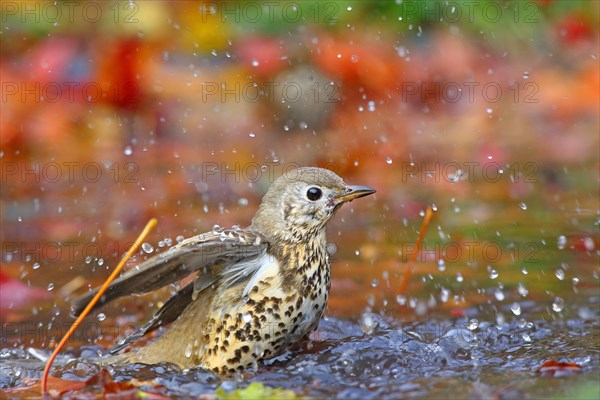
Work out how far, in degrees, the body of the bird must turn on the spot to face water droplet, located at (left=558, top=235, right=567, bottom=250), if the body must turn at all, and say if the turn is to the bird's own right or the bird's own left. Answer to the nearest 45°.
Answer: approximately 45° to the bird's own left

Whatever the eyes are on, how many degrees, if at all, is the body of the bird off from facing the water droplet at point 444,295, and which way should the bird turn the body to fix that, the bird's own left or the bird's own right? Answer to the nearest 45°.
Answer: approximately 45° to the bird's own left

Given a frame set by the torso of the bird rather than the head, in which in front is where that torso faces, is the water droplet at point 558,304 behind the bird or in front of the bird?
in front

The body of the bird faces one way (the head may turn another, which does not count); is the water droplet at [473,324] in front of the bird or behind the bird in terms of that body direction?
in front

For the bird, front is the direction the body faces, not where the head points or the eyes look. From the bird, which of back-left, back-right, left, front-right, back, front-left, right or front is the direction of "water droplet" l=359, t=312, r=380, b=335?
front-left

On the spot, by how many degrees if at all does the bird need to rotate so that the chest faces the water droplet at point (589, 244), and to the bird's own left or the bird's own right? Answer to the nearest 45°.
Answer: approximately 45° to the bird's own left

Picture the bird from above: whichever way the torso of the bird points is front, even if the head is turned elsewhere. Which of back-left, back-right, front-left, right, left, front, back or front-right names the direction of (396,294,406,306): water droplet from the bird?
front-left

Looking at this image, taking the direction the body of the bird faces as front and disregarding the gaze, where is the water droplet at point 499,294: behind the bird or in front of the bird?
in front

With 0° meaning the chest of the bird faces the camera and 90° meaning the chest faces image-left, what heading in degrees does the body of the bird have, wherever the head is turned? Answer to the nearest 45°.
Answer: approximately 270°
